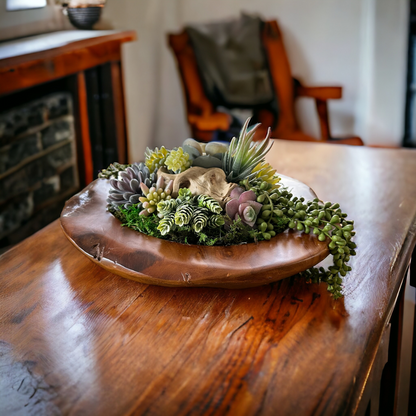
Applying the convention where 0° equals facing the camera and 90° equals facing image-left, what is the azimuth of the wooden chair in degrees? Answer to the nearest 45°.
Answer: approximately 315°

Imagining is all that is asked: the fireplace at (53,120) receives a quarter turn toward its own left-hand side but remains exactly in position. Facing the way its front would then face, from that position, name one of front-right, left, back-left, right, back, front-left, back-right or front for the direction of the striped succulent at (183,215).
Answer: back-right

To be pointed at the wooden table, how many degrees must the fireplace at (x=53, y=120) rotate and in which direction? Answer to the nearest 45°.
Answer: approximately 45° to its right

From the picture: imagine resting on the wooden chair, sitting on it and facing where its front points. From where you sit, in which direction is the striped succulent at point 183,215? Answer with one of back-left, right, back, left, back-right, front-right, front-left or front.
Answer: front-right

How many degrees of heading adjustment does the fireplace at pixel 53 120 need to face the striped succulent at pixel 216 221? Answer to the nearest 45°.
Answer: approximately 45° to its right

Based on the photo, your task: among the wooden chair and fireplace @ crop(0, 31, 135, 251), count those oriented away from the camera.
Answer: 0

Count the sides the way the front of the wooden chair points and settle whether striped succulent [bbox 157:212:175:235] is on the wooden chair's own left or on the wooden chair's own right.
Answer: on the wooden chair's own right

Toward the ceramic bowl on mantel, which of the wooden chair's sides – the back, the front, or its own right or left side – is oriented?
right

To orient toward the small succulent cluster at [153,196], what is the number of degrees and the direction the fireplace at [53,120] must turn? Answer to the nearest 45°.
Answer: approximately 45° to its right

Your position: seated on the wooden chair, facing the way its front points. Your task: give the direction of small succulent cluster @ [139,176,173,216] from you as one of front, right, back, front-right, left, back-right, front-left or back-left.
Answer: front-right
